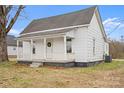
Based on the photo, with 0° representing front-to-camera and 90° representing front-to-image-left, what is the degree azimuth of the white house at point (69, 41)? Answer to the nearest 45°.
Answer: approximately 45°

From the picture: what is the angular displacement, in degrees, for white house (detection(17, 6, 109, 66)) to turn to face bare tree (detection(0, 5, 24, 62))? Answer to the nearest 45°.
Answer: approximately 45° to its right
